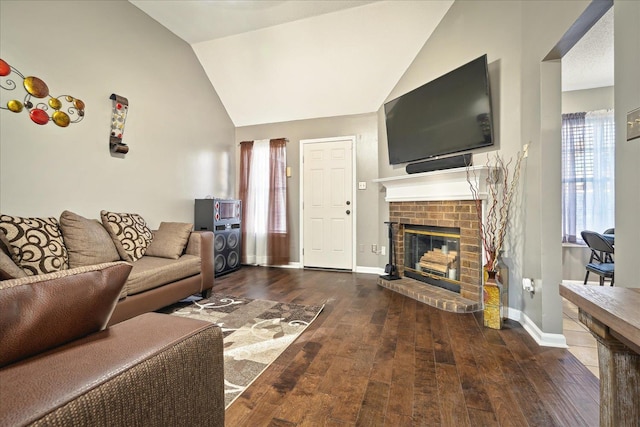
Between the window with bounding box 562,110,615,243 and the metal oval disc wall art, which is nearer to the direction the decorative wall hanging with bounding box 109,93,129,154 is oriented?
the window

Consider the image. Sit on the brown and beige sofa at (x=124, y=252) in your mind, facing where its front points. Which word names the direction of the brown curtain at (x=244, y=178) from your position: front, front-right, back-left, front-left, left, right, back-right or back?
left

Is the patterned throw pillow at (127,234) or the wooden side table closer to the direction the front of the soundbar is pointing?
the patterned throw pillow

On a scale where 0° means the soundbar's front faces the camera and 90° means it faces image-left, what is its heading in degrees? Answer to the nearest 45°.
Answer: approximately 45°

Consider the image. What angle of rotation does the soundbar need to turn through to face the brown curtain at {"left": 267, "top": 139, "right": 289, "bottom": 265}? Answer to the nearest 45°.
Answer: approximately 45° to its right

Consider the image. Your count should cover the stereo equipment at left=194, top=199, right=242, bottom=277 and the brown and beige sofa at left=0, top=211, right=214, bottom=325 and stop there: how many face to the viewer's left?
0

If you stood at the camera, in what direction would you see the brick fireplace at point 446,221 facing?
facing the viewer and to the left of the viewer

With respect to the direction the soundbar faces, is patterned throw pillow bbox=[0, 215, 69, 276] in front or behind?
in front

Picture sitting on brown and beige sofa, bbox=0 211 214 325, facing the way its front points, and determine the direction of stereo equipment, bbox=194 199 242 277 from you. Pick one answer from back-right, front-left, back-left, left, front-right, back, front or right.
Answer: left

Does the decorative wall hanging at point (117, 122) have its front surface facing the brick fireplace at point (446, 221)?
yes

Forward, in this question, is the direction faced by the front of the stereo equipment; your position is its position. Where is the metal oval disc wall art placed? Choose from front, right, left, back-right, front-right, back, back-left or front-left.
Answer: right

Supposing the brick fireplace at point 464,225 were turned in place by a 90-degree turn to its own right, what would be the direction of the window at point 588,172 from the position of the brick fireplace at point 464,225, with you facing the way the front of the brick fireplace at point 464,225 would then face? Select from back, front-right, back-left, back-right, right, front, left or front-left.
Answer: right

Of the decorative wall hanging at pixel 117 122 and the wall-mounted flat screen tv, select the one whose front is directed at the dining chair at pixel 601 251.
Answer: the decorative wall hanging

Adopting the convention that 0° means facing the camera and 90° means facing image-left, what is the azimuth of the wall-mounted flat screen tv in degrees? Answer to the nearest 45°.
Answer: approximately 45°

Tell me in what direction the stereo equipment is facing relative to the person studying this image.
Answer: facing the viewer and to the right of the viewer

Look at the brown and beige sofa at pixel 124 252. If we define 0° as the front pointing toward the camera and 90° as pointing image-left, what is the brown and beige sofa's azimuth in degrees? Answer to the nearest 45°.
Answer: approximately 315°

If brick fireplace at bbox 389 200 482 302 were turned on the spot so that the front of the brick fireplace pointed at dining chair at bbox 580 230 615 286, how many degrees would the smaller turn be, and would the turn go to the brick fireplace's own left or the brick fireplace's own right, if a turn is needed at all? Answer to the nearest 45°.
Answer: approximately 180°

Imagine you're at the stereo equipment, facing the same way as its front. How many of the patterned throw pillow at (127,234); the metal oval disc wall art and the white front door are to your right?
2
